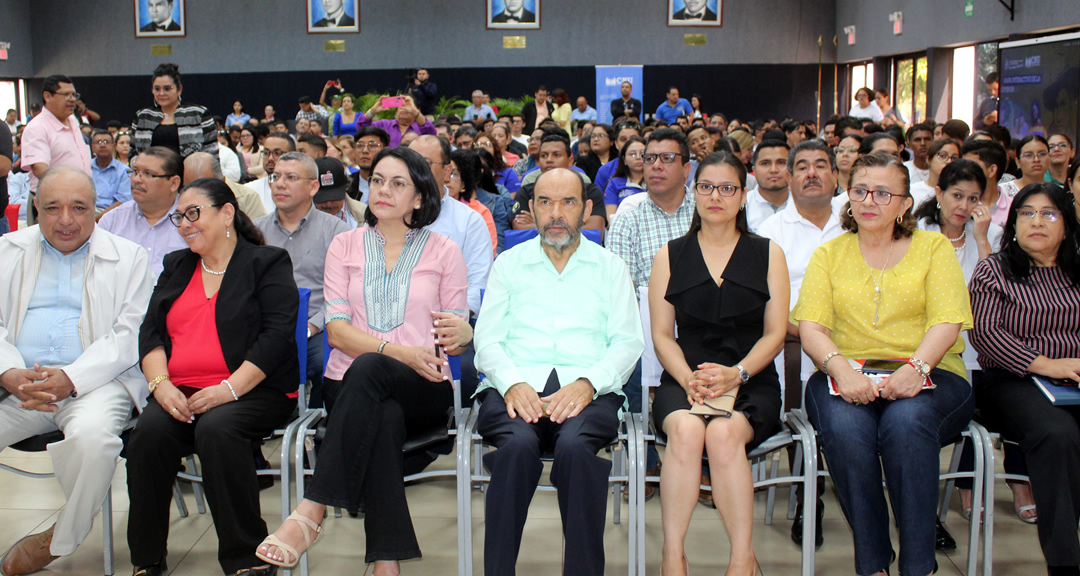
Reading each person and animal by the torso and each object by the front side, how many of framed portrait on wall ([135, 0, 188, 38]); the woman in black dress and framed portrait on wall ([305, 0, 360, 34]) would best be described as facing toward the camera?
3

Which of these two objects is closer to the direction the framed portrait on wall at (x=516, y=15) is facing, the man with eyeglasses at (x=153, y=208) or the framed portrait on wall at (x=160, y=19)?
the man with eyeglasses

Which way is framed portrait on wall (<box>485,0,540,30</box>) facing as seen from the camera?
toward the camera

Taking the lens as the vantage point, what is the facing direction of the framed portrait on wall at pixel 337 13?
facing the viewer

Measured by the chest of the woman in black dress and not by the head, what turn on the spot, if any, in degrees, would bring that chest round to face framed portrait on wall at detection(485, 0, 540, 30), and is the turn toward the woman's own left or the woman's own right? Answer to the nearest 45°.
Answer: approximately 180°

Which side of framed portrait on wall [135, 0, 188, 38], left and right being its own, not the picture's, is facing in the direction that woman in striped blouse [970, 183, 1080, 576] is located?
front

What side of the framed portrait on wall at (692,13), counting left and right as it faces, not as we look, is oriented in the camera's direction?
front

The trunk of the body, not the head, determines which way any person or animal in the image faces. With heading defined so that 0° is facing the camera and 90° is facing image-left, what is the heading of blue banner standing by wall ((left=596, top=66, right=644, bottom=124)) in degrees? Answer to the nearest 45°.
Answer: approximately 0°

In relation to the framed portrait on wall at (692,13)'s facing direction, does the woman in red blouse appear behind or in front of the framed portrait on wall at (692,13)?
in front

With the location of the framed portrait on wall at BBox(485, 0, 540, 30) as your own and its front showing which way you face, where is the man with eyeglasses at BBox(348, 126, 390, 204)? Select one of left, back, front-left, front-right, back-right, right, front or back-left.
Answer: front

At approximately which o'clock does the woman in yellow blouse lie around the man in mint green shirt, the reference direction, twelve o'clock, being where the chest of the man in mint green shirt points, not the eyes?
The woman in yellow blouse is roughly at 9 o'clock from the man in mint green shirt.

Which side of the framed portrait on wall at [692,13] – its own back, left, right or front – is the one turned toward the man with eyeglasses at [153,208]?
front

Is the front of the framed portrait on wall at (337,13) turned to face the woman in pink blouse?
yes

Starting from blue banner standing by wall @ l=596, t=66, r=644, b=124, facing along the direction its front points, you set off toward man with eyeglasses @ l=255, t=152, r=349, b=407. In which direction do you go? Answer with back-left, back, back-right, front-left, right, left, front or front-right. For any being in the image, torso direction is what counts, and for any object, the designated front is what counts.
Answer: front

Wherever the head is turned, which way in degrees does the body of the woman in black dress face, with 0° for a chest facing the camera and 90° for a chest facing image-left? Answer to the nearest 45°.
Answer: approximately 0°

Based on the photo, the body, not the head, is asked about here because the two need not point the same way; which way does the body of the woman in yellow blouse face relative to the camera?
toward the camera
